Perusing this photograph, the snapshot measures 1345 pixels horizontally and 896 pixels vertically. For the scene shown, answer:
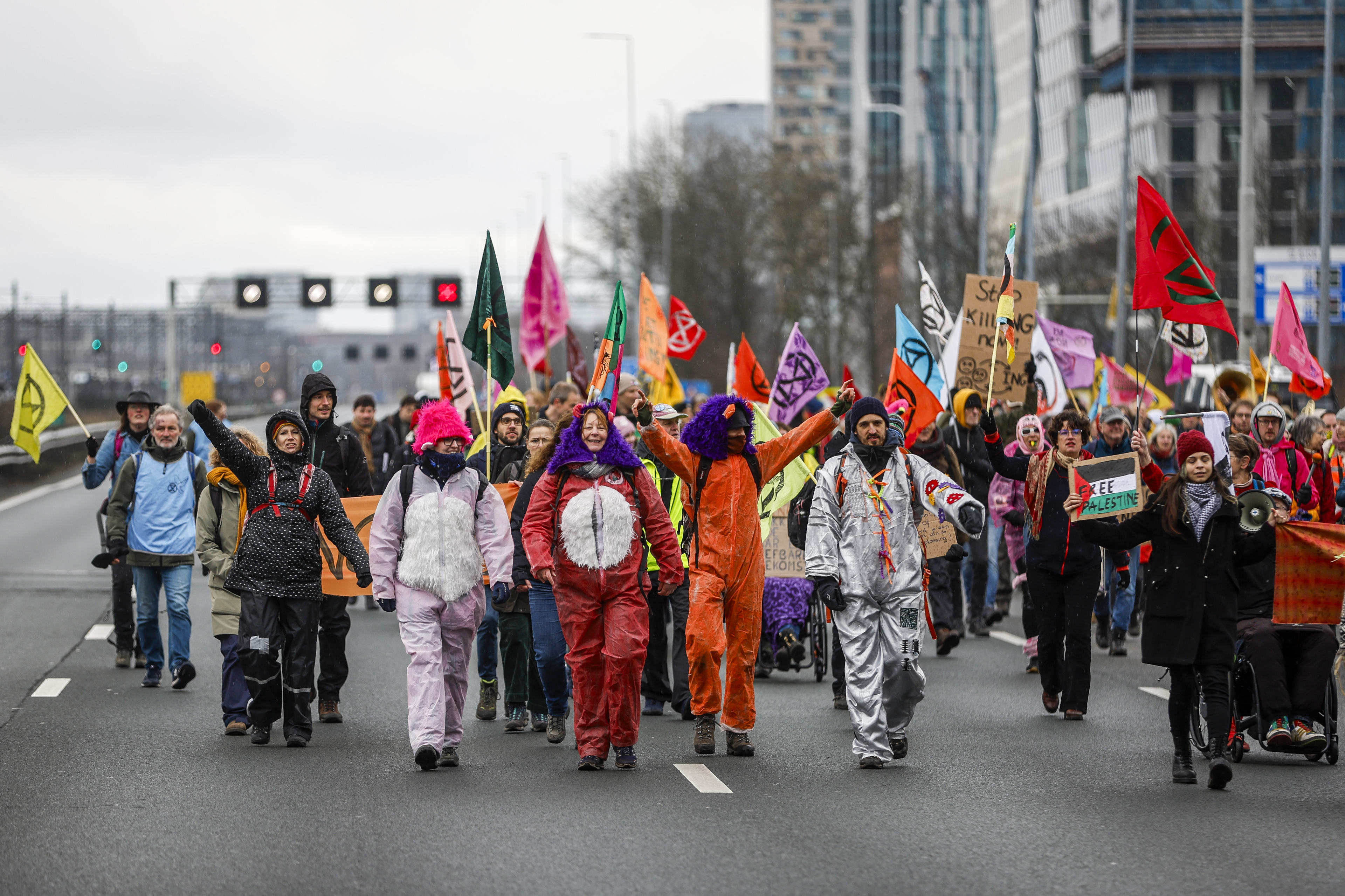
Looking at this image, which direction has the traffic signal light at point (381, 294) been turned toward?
toward the camera

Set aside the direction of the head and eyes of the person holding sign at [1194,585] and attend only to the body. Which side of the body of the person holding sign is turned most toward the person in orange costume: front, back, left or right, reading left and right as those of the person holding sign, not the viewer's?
right

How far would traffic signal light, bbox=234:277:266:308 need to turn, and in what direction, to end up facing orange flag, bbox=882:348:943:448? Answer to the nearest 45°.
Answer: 0° — it already faces it

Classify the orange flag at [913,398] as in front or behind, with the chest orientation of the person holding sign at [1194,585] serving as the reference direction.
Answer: behind

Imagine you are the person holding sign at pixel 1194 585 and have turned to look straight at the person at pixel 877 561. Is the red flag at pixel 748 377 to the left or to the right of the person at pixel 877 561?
right

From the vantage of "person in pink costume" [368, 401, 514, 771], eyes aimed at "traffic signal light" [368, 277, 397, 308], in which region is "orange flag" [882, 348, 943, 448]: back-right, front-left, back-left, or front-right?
front-right

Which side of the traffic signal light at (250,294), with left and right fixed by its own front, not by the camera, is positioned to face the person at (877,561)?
front

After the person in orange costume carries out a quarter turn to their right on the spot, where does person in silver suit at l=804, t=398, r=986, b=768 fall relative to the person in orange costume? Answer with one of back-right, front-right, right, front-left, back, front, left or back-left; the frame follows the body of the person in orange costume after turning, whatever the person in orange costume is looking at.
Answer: back

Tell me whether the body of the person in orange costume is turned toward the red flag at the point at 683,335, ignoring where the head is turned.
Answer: no

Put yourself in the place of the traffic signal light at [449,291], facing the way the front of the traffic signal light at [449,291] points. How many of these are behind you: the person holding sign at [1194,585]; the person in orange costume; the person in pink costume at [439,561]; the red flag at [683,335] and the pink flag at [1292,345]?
0

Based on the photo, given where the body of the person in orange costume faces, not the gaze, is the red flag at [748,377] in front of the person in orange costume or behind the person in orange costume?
behind

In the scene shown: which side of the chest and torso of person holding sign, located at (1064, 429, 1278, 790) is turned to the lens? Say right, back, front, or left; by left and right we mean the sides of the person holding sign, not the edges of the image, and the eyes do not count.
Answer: front

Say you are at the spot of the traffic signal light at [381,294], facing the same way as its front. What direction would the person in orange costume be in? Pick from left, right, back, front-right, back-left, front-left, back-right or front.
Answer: front

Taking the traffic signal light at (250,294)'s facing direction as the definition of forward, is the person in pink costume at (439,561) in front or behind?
in front

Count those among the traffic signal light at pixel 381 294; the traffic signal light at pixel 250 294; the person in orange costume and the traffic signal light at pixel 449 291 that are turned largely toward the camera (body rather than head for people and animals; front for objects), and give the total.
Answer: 4

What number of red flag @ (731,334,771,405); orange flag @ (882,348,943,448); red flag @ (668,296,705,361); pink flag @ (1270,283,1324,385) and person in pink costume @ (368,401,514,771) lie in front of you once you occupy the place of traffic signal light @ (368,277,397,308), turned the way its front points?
5

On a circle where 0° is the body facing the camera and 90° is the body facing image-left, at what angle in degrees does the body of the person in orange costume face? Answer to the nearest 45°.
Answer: approximately 0°

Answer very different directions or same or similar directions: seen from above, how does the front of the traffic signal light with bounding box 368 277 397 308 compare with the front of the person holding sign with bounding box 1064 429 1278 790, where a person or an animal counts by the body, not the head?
same or similar directions

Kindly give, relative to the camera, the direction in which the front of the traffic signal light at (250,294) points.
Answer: facing the viewer

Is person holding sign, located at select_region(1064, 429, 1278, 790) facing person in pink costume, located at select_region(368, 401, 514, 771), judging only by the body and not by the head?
no

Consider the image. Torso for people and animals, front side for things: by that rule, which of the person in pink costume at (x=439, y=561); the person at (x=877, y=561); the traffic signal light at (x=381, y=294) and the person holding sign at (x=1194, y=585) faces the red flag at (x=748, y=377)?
the traffic signal light

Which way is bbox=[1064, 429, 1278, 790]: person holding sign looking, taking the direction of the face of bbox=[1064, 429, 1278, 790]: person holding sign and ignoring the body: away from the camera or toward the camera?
toward the camera
